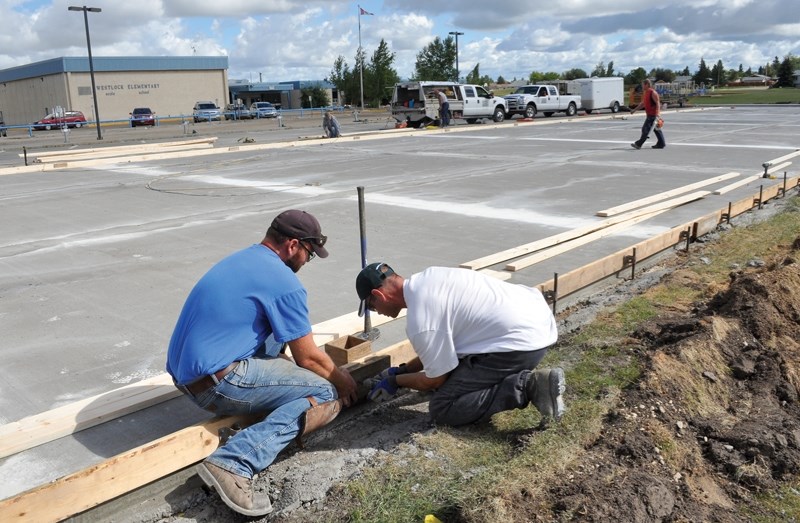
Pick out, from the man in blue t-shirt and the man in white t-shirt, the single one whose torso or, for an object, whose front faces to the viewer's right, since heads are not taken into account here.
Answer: the man in blue t-shirt

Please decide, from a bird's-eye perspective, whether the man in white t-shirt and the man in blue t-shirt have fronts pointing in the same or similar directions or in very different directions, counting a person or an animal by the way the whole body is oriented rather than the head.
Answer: very different directions

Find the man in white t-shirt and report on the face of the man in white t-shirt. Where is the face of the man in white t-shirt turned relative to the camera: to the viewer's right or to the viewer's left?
to the viewer's left

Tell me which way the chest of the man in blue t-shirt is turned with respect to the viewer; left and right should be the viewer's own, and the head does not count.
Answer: facing to the right of the viewer

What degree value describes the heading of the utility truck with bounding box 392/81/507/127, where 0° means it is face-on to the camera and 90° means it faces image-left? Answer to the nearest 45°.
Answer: approximately 225°

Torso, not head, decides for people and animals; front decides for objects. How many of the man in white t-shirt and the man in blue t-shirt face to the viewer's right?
1

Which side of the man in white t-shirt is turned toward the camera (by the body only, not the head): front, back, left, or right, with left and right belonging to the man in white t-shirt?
left

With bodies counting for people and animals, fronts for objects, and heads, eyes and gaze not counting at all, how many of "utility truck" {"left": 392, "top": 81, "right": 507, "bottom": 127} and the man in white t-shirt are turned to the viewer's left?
1

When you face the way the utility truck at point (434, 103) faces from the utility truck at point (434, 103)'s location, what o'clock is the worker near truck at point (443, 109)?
The worker near truck is roughly at 4 o'clock from the utility truck.

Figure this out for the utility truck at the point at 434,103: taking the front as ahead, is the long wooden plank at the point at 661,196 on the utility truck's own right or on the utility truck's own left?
on the utility truck's own right
